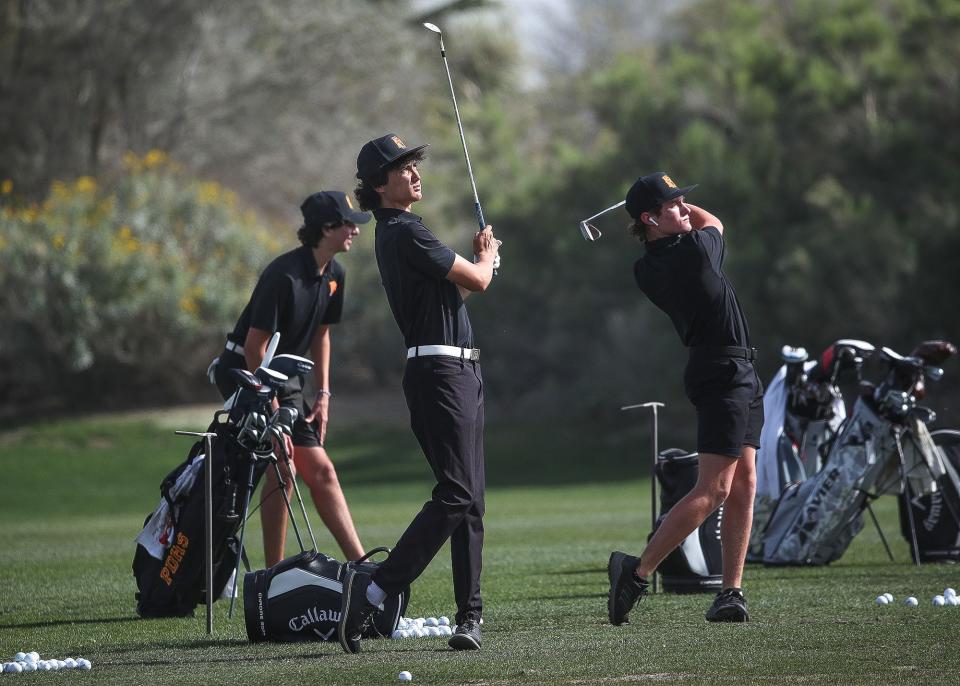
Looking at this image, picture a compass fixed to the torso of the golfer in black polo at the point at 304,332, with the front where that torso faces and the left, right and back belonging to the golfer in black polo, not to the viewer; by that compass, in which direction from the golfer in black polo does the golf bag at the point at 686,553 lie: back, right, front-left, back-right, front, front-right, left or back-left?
front-left

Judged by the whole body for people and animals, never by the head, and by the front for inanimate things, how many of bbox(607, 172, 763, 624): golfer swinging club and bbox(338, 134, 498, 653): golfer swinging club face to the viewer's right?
2

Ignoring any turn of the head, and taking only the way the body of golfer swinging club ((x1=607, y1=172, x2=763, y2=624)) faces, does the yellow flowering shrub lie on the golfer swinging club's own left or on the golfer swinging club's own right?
on the golfer swinging club's own left

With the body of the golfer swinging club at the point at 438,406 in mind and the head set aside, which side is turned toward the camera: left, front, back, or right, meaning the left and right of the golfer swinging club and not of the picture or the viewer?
right

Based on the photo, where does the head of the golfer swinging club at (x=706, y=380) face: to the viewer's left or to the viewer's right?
to the viewer's right

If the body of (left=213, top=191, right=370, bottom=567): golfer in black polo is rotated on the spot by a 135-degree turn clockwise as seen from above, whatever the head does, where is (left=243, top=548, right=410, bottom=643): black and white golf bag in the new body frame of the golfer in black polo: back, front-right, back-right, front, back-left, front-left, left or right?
left

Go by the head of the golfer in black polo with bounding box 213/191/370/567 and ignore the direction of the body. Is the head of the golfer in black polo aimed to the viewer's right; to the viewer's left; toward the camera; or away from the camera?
to the viewer's right

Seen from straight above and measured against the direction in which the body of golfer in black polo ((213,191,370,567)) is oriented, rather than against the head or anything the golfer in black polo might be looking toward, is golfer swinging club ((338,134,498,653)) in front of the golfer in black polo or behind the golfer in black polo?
in front

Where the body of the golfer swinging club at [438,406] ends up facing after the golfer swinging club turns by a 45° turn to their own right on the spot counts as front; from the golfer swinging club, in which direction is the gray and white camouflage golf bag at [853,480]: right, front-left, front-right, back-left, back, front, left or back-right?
left

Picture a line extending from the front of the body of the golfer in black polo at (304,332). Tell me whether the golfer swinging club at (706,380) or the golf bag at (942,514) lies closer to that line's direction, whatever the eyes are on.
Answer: the golfer swinging club

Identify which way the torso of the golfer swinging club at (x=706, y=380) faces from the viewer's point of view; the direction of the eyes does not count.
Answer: to the viewer's right

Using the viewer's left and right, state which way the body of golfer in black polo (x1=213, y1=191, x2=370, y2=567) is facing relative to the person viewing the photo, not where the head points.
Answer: facing the viewer and to the right of the viewer

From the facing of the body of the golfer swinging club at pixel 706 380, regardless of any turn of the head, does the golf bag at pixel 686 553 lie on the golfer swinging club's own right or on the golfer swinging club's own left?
on the golfer swinging club's own left

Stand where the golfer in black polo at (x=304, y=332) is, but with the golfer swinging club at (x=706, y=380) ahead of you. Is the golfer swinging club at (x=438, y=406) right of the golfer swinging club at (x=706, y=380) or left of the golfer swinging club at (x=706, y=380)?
right
